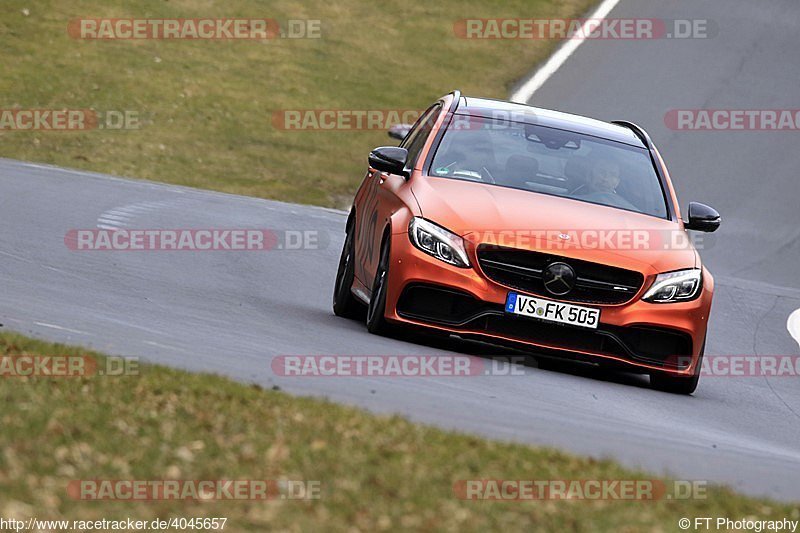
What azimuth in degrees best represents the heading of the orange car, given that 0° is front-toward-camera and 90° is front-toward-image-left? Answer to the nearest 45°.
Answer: approximately 0°
